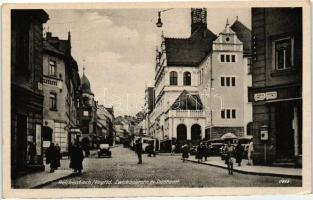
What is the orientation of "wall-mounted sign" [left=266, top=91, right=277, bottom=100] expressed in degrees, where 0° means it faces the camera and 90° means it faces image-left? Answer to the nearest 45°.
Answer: approximately 0°
